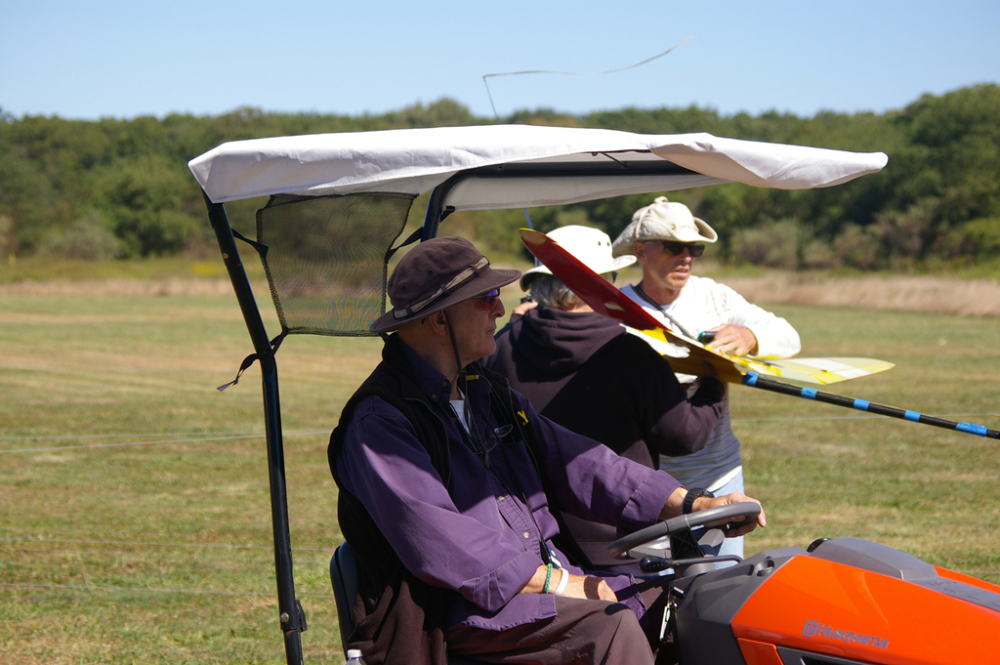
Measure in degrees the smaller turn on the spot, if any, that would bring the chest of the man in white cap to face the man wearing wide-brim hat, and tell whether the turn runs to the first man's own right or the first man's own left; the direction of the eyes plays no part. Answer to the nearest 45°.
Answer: approximately 45° to the first man's own right

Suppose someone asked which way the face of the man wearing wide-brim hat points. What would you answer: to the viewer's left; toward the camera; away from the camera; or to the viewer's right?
to the viewer's right
